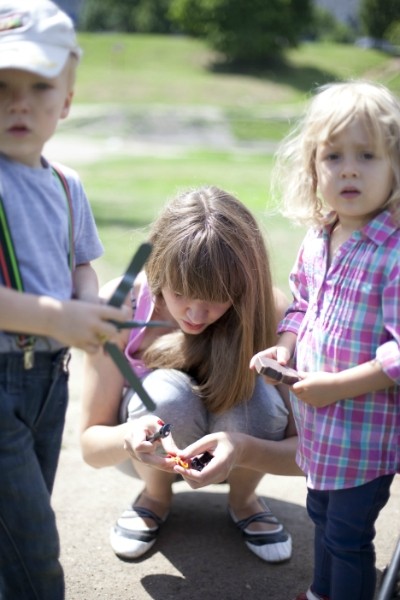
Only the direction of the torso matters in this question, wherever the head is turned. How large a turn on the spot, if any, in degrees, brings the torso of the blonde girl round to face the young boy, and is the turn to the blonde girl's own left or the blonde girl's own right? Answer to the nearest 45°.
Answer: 0° — they already face them

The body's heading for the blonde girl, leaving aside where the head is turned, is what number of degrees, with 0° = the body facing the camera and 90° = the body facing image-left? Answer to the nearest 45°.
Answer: approximately 45°
